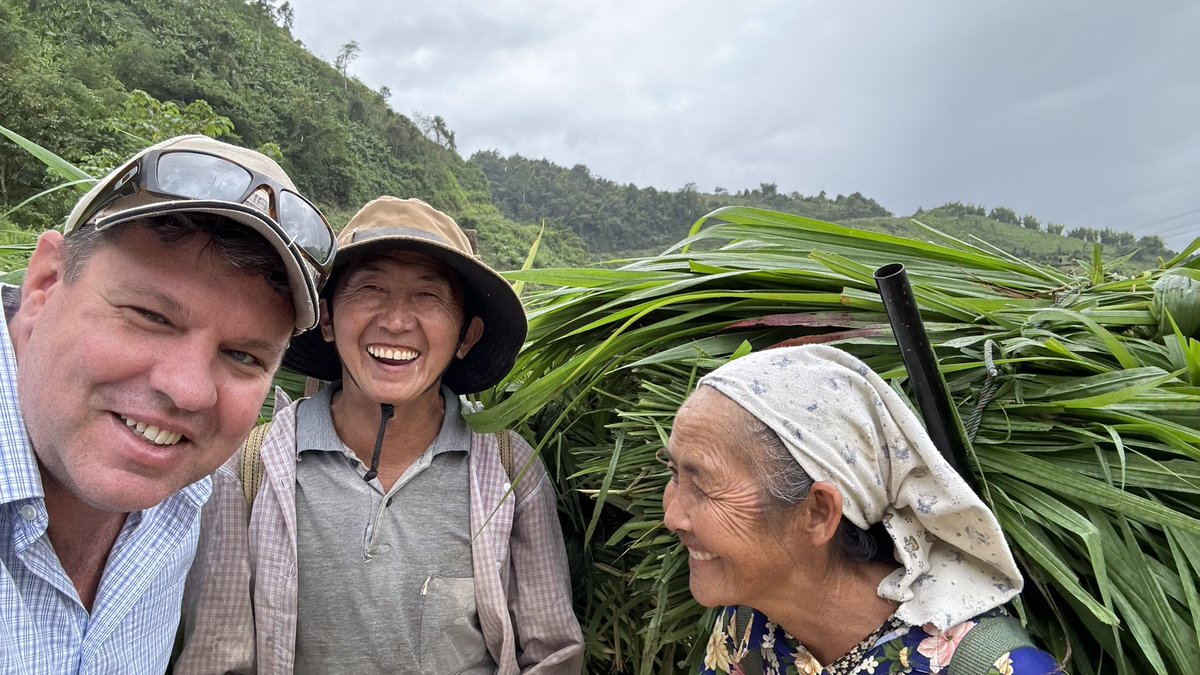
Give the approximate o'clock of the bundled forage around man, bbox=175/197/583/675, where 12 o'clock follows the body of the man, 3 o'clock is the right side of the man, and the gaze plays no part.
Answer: The bundled forage is roughly at 10 o'clock from the man.

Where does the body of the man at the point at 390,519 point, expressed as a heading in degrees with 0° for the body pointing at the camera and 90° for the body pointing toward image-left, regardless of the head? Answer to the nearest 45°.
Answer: approximately 0°

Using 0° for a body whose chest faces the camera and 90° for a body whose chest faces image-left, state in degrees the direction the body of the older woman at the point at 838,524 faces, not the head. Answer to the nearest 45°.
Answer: approximately 45°

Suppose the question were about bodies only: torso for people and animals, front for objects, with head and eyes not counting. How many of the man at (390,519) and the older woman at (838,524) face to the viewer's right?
0

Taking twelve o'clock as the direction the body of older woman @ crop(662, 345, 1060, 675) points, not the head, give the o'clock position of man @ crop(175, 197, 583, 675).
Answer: The man is roughly at 2 o'clock from the older woman.

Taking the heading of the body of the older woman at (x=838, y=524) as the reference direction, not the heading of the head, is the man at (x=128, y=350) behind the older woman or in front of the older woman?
in front

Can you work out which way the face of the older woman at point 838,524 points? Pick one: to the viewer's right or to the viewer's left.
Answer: to the viewer's left
